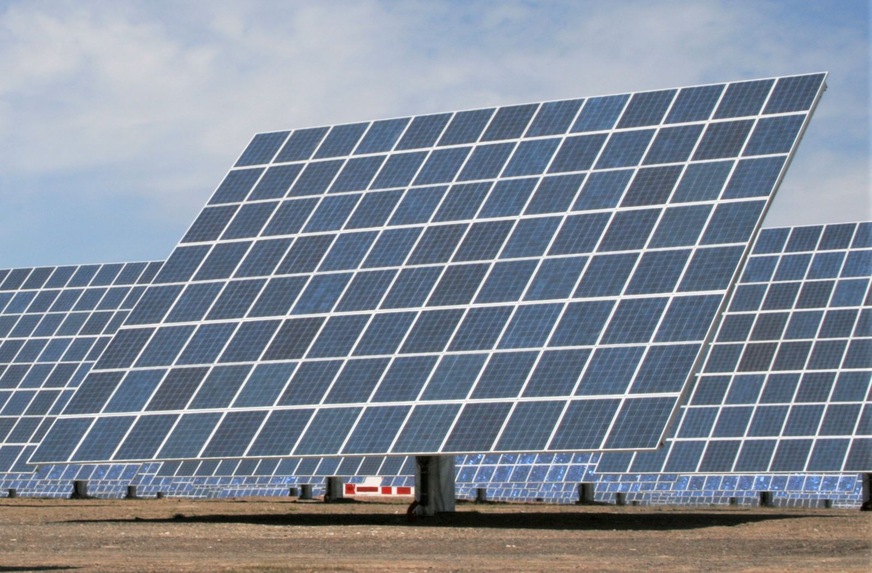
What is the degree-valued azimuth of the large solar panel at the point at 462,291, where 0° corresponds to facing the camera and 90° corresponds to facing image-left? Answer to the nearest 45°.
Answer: approximately 45°

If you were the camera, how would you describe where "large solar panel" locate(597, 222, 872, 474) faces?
facing the viewer and to the left of the viewer

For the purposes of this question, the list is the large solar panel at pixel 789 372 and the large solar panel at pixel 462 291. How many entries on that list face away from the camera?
0
